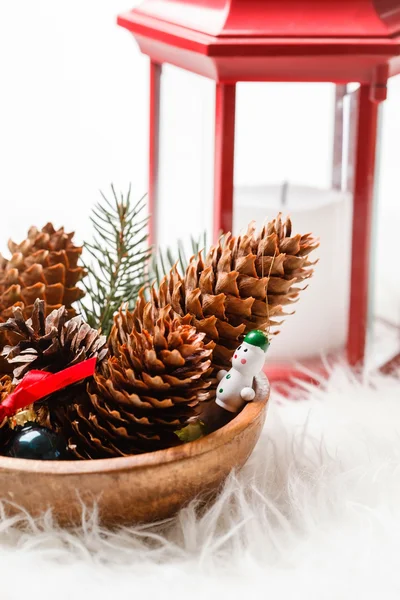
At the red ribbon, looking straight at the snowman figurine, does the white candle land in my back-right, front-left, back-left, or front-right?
front-left

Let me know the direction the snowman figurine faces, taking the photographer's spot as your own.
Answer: facing the viewer and to the left of the viewer
